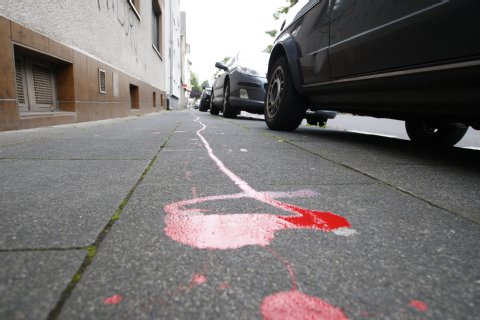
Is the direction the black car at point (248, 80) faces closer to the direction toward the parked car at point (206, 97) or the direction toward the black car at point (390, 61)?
the black car

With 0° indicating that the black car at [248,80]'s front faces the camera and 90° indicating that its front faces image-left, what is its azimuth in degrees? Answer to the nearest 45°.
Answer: approximately 315°
